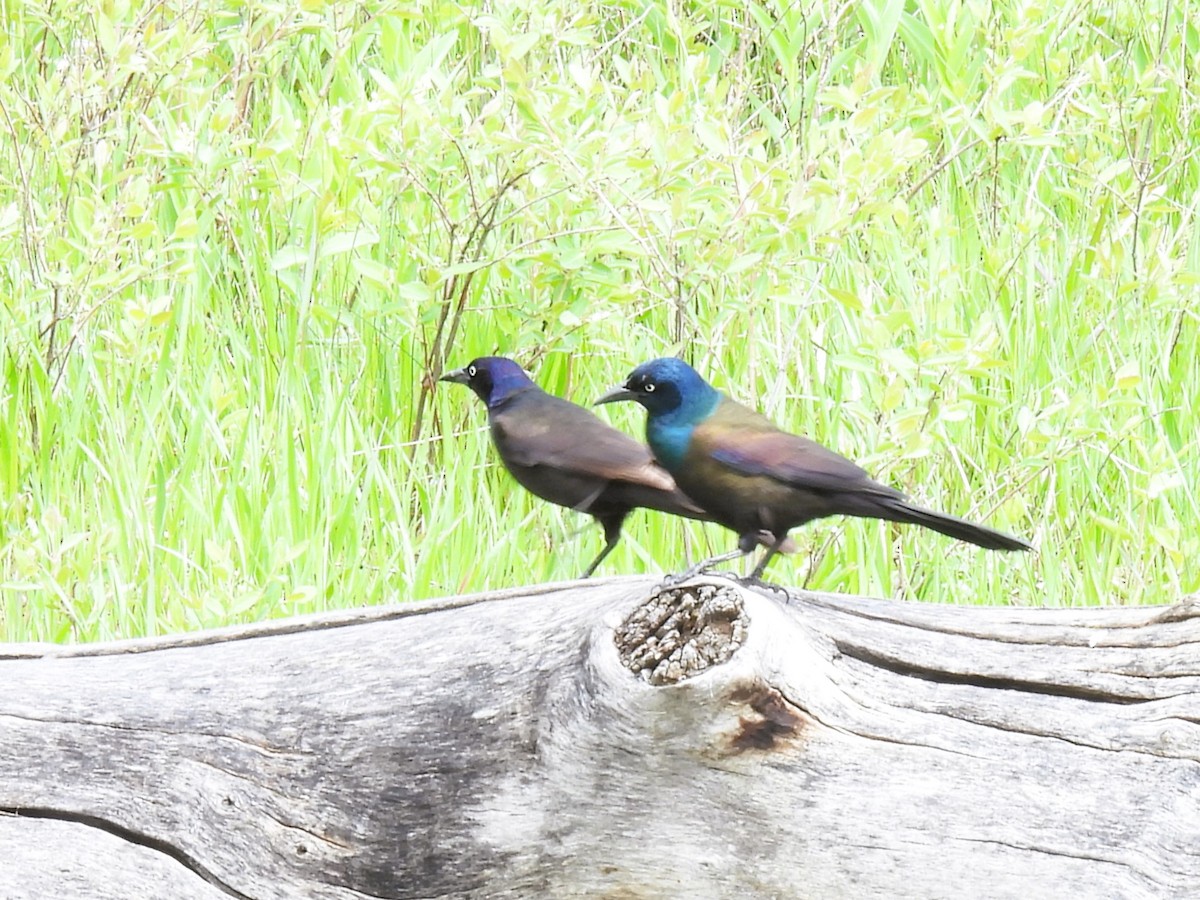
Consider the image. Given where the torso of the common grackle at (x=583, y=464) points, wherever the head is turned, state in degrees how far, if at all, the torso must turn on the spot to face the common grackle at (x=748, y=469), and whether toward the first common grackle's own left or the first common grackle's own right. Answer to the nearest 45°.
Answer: approximately 135° to the first common grackle's own left

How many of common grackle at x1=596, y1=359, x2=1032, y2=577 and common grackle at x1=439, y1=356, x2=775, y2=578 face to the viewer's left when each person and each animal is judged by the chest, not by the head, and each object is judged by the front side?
2

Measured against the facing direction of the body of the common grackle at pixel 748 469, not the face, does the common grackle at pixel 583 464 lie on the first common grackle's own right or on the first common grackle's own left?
on the first common grackle's own right

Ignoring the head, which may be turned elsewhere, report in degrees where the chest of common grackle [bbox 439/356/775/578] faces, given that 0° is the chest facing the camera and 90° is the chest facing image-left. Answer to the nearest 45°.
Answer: approximately 90°

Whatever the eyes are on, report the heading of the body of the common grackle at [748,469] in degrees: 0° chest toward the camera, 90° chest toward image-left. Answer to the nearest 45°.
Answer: approximately 90°
